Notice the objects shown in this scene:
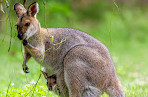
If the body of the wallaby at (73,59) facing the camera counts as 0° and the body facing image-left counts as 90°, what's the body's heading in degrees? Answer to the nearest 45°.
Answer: approximately 90°
